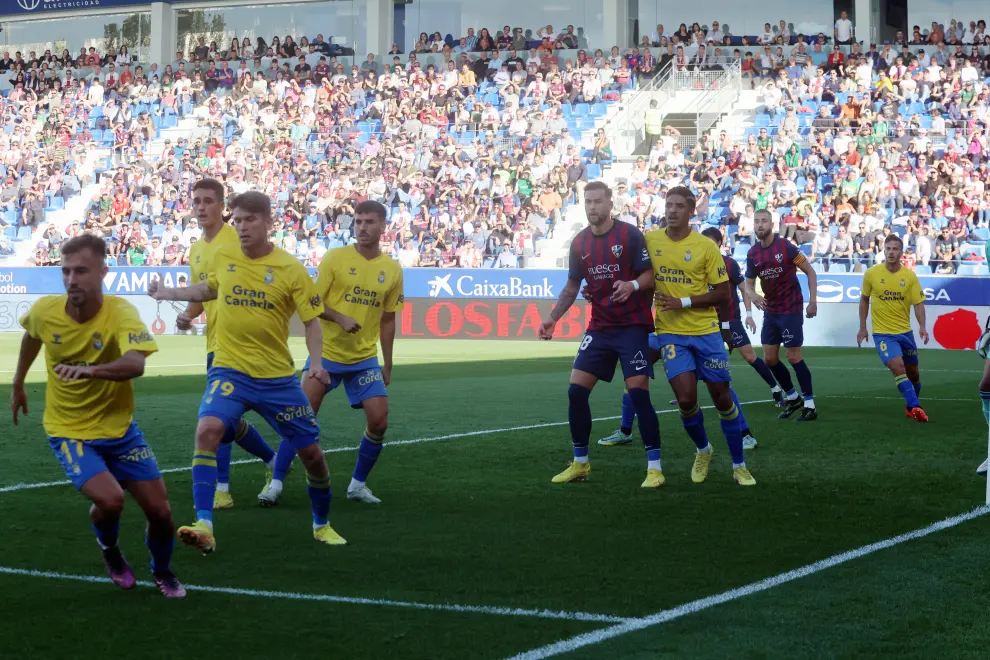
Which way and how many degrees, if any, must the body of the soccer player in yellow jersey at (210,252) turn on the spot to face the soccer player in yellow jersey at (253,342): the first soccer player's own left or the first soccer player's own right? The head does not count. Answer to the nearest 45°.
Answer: approximately 45° to the first soccer player's own left

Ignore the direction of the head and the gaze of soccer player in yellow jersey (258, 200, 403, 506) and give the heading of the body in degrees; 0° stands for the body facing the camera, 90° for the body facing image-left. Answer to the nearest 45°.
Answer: approximately 0°

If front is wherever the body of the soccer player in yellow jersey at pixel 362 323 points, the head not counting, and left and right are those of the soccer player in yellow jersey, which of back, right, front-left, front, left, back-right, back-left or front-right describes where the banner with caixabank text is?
back

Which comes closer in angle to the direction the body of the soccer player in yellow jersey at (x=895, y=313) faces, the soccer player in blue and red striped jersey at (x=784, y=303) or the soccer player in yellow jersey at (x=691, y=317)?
the soccer player in yellow jersey

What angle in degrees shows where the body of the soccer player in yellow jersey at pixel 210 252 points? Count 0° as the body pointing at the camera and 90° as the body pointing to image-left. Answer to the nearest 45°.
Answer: approximately 45°

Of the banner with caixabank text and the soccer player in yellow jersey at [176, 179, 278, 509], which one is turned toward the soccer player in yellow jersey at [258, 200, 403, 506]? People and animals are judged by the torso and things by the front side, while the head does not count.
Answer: the banner with caixabank text
